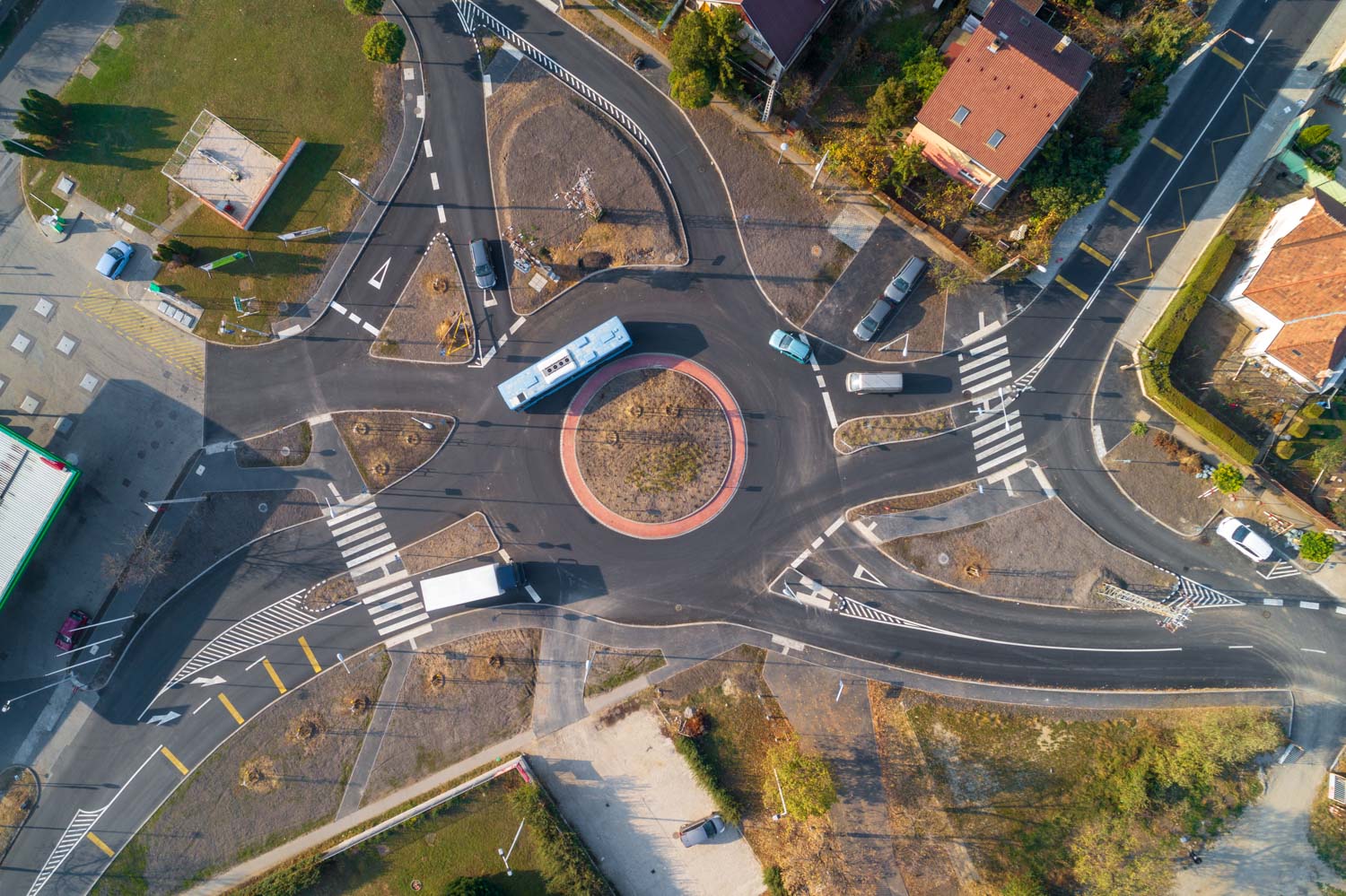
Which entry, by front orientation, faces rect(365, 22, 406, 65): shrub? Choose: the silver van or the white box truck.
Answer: the silver van

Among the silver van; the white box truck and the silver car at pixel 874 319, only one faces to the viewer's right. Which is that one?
the white box truck

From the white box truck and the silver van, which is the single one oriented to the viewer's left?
the silver van

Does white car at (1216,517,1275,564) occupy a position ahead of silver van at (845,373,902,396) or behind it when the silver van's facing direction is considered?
behind

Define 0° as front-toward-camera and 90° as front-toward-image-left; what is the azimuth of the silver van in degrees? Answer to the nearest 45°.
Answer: approximately 90°

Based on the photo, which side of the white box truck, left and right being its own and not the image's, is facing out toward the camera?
right
